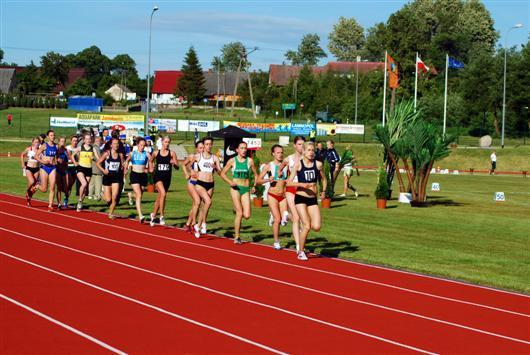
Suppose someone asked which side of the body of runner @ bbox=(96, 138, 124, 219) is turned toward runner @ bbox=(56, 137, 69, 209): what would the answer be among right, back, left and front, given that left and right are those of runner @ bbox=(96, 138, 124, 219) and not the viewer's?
back

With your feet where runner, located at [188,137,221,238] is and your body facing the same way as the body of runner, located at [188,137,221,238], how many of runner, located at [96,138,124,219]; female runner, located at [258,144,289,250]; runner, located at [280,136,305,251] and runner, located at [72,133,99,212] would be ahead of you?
2

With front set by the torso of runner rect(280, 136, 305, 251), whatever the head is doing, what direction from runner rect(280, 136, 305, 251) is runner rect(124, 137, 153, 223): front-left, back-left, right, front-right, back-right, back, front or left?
back

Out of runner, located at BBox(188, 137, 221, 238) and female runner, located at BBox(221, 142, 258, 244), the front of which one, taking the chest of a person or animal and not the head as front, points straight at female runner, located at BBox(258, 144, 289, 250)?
the runner

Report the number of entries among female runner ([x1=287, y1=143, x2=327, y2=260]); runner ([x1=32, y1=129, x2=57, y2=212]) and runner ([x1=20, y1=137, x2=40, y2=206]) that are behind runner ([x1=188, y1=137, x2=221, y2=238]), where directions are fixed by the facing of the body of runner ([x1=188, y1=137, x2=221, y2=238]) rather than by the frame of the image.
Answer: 2

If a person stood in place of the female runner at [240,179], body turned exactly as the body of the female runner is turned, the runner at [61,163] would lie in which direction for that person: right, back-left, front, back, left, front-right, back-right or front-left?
back-right

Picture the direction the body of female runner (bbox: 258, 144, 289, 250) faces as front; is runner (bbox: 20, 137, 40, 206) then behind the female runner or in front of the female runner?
behind

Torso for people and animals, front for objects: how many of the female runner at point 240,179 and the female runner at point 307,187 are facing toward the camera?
2

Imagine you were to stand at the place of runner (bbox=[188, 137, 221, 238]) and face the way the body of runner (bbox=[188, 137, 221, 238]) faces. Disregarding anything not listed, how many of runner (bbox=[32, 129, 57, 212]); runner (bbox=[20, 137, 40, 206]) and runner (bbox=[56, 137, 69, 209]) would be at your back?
3

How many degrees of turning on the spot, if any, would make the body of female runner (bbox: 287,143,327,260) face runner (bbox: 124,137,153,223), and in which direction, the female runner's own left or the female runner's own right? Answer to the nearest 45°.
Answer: approximately 135° to the female runner's own right

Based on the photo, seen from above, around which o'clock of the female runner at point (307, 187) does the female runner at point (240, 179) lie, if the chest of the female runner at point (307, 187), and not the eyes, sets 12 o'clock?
the female runner at point (240, 179) is roughly at 5 o'clock from the female runner at point (307, 187).
